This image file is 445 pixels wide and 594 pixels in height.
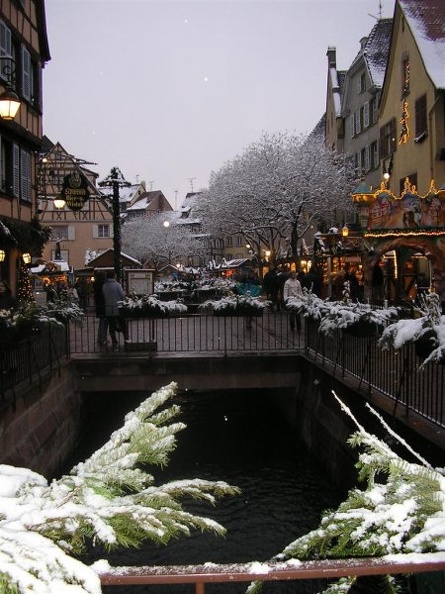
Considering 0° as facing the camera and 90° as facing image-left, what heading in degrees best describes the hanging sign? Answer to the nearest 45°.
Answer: approximately 0°

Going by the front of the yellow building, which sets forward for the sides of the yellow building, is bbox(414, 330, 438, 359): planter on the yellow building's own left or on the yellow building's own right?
on the yellow building's own left

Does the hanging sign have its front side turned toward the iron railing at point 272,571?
yes

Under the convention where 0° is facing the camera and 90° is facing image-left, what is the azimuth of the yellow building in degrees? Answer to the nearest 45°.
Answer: approximately 45°

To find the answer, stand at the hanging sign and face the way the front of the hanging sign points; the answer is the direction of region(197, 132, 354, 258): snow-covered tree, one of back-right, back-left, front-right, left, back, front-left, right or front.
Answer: back-left

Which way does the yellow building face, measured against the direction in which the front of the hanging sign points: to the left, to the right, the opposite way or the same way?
to the right
